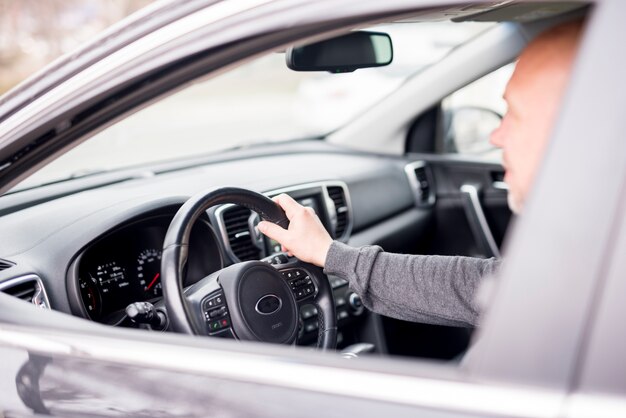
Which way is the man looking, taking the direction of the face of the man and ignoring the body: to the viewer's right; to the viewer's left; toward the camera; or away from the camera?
to the viewer's left

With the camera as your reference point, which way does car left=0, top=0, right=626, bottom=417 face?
facing away from the viewer and to the left of the viewer
